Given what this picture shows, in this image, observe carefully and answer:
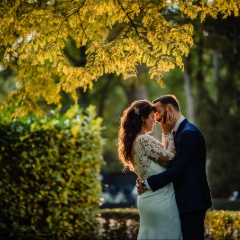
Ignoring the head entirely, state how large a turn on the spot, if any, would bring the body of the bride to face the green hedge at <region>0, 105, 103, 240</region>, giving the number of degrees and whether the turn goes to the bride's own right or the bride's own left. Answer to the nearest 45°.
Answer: approximately 135° to the bride's own left

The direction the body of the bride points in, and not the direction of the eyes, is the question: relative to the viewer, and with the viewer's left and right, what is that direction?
facing to the right of the viewer

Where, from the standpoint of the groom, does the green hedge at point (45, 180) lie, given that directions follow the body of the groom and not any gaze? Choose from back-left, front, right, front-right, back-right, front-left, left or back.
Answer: front-right

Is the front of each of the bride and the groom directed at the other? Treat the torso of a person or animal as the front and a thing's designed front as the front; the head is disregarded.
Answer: yes

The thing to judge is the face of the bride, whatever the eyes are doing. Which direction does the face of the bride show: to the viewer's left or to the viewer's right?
to the viewer's right

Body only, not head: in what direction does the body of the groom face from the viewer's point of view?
to the viewer's left

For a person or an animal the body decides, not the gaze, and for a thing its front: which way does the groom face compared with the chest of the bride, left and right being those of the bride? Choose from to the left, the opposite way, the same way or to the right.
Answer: the opposite way
